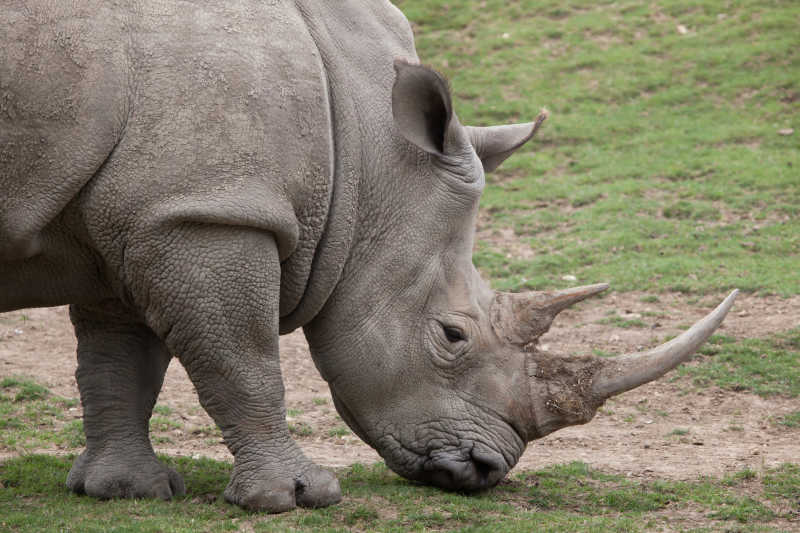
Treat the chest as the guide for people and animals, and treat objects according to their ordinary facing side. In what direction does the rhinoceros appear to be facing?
to the viewer's right
